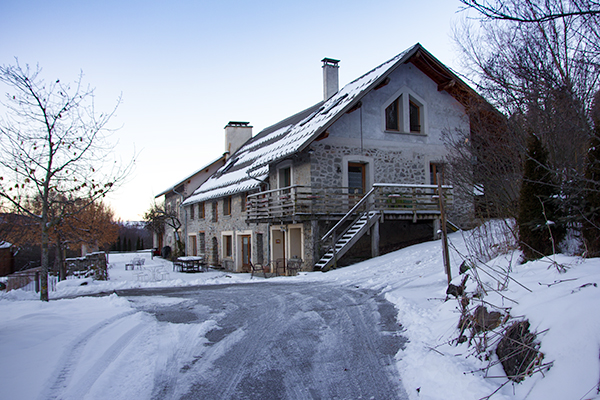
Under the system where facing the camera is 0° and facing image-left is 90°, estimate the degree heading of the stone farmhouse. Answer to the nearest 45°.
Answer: approximately 45°

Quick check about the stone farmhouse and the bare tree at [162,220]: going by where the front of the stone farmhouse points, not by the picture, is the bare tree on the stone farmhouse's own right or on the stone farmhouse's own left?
on the stone farmhouse's own right

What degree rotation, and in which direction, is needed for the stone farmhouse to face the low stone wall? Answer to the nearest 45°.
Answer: approximately 45° to its right
